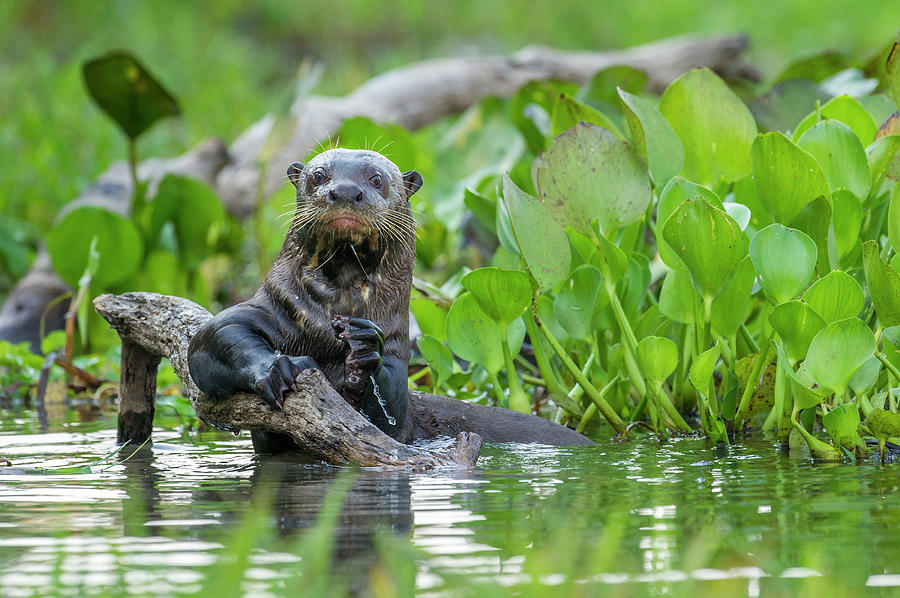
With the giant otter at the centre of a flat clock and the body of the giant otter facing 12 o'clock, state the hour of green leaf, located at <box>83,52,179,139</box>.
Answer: The green leaf is roughly at 5 o'clock from the giant otter.

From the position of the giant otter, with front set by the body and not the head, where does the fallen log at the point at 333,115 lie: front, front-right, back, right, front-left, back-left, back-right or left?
back

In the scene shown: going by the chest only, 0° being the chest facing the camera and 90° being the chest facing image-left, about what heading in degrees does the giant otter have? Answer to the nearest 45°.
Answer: approximately 0°

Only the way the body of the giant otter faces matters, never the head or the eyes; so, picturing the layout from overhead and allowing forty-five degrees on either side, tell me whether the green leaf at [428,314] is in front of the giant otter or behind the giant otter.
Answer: behind
